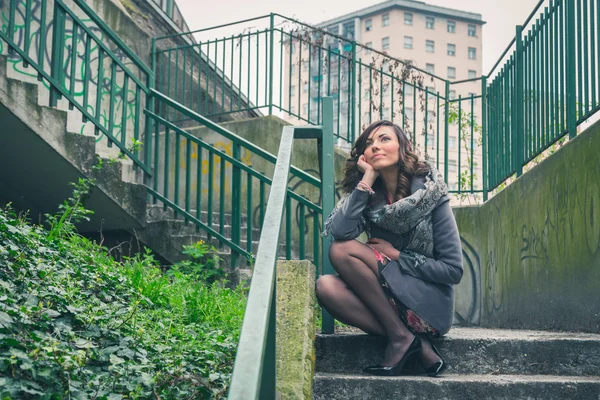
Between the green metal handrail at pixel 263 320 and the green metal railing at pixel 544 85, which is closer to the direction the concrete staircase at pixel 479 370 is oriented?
the green metal handrail

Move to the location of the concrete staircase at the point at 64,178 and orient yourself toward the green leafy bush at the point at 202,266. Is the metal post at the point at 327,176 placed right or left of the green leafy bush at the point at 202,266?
right

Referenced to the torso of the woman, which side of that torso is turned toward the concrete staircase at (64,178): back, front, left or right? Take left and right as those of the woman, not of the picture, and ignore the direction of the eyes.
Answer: right

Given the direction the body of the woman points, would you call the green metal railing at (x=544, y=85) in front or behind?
behind

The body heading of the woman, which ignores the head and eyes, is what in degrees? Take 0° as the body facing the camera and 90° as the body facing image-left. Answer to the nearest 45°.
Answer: approximately 45°

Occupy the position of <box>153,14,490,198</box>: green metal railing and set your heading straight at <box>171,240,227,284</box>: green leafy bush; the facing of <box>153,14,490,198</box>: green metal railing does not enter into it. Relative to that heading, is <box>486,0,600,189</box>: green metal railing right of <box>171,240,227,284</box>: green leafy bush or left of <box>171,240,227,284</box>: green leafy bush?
left
